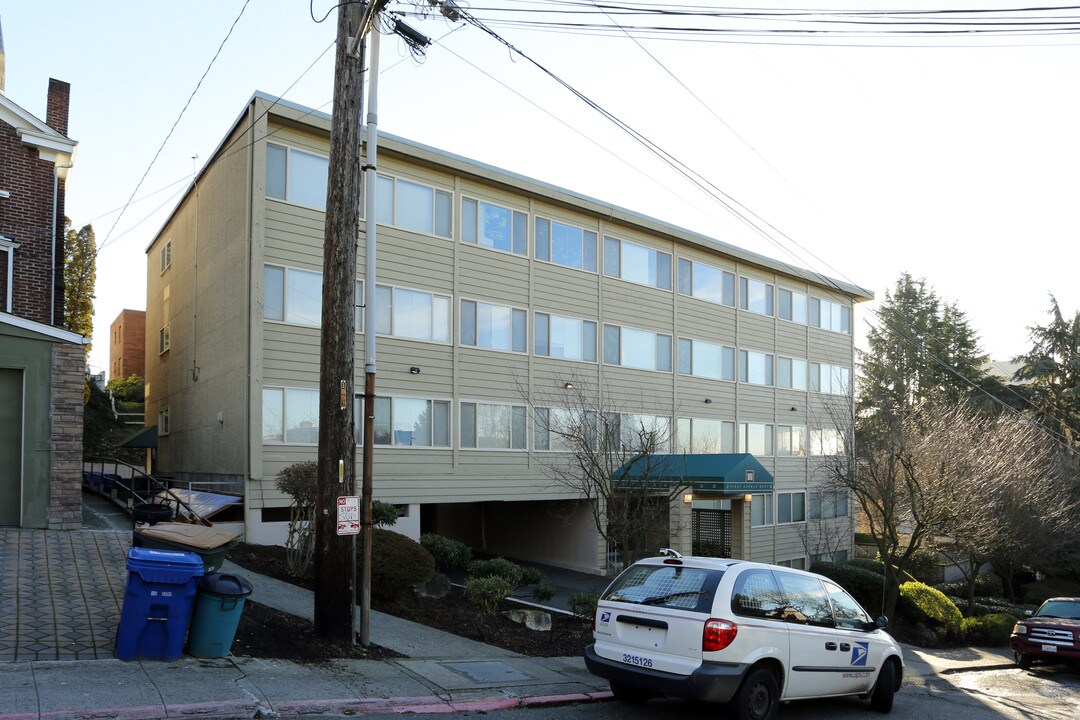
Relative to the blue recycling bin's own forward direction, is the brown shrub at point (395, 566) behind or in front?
behind

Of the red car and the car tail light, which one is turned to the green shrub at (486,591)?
the red car

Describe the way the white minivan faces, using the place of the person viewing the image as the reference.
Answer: facing away from the viewer and to the right of the viewer

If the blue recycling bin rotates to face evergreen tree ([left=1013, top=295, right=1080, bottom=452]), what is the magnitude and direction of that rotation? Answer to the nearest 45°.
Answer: approximately 135° to its left

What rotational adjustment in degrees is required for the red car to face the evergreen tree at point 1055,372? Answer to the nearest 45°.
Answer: approximately 135° to its right

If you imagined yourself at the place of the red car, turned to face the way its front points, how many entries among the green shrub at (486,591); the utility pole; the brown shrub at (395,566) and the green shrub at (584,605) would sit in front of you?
4

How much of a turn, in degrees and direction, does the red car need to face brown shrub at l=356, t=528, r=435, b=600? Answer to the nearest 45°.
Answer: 0° — it already faces it

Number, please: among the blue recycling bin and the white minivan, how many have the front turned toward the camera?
1

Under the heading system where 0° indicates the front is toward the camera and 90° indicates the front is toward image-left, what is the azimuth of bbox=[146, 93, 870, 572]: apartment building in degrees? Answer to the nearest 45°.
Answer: approximately 315°

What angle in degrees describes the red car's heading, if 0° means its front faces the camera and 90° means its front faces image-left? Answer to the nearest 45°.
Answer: approximately 45°
